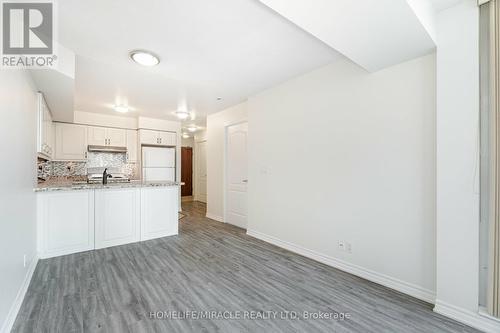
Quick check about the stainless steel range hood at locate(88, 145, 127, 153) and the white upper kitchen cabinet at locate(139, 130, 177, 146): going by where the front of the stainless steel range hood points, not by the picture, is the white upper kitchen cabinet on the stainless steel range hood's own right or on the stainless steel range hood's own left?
on the stainless steel range hood's own left

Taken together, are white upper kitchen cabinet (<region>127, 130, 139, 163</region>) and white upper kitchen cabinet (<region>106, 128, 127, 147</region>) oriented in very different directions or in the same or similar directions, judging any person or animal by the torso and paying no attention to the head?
same or similar directions

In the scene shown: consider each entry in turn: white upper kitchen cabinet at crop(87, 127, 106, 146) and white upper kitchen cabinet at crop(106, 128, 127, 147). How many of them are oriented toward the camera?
2

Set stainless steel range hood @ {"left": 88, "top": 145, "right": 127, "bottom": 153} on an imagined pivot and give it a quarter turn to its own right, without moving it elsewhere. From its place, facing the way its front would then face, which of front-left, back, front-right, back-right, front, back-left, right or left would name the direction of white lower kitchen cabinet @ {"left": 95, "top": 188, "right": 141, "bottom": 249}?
left

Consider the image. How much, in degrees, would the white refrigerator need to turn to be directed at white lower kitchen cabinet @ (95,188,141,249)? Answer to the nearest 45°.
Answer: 0° — it already faces it

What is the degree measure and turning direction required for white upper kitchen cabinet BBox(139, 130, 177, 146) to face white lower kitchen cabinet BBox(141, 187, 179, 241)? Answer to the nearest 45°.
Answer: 0° — it already faces it

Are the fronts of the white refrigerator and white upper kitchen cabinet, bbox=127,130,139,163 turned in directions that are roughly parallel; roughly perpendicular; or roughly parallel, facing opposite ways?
roughly parallel

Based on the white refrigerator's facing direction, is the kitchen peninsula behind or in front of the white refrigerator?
in front

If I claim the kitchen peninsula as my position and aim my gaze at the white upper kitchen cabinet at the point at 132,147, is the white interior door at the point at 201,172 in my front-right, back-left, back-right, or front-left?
front-right

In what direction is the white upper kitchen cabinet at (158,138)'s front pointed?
toward the camera

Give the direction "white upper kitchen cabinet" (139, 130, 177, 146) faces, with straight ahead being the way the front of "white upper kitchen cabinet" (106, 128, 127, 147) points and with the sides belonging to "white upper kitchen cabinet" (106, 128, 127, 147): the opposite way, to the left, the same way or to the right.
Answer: the same way

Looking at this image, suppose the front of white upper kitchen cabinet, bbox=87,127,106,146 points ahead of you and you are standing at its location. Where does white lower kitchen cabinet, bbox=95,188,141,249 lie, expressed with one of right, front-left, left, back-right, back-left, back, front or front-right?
front

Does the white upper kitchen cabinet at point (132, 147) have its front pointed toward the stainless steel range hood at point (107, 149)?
no

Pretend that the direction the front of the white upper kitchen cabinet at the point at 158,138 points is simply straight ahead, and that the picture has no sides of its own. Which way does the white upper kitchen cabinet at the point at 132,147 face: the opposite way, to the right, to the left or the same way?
the same way

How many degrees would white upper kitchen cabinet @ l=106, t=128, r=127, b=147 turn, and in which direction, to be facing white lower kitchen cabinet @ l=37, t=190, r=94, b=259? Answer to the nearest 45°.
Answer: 0° — it already faces it

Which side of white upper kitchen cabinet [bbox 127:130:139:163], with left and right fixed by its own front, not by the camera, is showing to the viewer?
front

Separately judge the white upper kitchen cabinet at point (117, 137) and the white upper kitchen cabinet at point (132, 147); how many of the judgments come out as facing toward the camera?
2

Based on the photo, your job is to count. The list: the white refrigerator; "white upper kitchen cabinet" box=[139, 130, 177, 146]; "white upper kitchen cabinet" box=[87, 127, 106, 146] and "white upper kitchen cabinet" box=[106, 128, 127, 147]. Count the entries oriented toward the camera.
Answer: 4

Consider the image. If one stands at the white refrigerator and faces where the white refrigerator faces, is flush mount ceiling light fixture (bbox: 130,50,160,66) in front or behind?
in front
